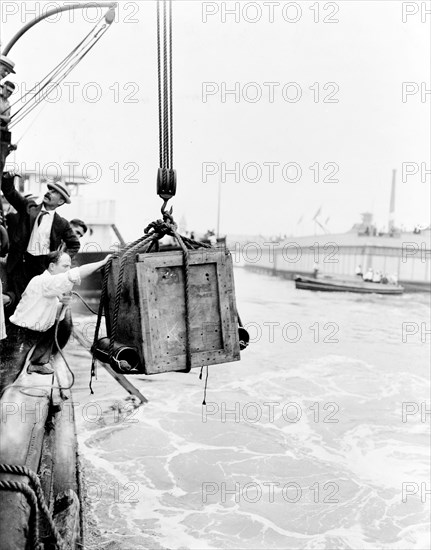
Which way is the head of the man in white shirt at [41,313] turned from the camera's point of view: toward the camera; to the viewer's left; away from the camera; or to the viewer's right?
to the viewer's right

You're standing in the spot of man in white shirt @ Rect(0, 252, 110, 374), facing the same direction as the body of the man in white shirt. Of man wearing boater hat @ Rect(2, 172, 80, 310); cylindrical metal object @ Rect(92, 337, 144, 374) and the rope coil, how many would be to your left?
1

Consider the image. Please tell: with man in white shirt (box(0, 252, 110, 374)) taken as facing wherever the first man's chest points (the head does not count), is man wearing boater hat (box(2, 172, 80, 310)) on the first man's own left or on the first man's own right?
on the first man's own left

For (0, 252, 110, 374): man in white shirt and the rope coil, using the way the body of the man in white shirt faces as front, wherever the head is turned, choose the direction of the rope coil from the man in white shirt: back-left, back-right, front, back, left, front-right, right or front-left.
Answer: right

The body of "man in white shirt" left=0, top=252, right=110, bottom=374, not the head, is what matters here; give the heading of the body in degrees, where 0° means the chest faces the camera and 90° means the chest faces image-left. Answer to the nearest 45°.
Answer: approximately 270°
